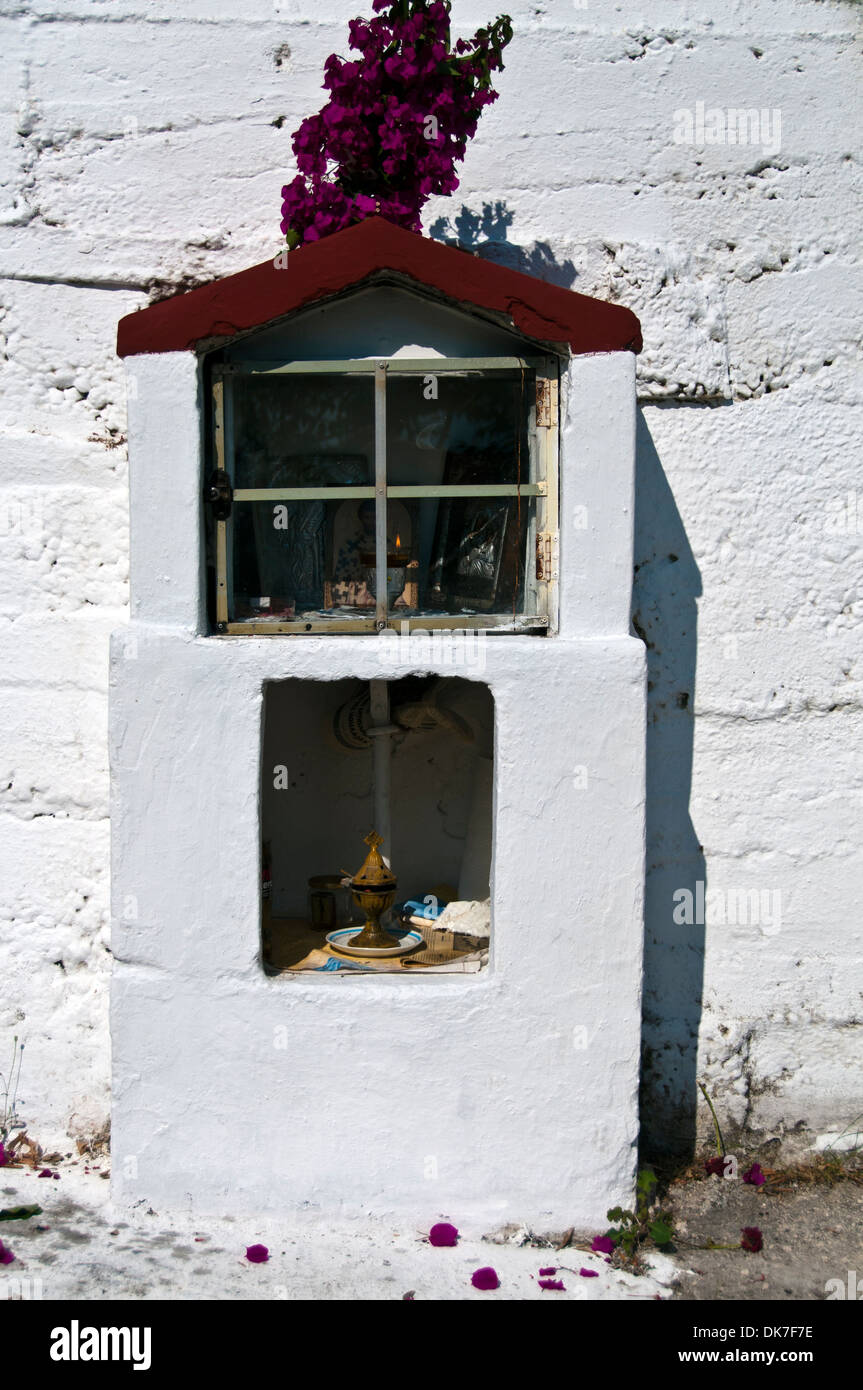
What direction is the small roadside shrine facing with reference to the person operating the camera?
facing the viewer
